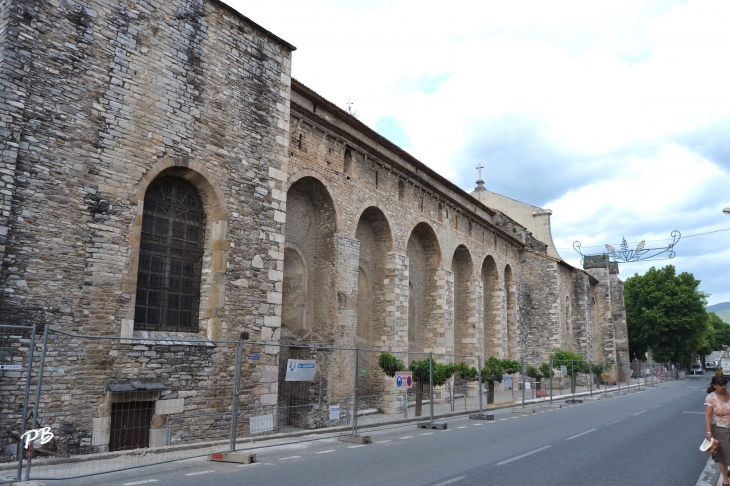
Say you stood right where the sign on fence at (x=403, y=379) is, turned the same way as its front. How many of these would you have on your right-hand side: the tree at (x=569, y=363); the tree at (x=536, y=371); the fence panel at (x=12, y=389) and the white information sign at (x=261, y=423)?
2

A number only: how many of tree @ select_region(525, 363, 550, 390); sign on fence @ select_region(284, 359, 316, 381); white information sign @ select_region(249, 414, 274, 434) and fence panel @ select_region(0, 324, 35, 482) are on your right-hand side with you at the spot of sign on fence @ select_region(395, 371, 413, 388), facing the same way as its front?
3

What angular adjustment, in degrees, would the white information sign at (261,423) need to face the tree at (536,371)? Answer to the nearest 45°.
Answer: approximately 90° to its left

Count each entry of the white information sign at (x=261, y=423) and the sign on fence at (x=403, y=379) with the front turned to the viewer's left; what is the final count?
0

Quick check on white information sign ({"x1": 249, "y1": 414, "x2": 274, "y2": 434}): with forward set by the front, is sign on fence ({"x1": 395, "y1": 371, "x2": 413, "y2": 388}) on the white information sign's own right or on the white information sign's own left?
on the white information sign's own left

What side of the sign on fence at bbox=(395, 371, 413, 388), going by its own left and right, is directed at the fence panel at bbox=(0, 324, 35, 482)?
right

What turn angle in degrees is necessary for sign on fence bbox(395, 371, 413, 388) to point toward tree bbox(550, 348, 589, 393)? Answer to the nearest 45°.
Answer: approximately 90° to its left

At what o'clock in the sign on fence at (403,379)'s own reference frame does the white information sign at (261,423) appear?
The white information sign is roughly at 3 o'clock from the sign on fence.

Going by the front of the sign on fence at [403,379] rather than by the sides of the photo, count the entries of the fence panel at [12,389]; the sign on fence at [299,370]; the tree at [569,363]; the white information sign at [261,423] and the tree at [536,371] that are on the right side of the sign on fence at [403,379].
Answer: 3

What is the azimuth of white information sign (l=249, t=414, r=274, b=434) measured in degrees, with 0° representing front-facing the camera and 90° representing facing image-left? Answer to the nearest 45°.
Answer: approximately 315°
